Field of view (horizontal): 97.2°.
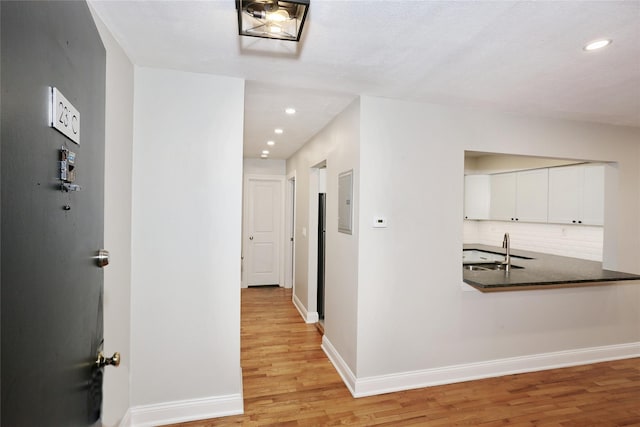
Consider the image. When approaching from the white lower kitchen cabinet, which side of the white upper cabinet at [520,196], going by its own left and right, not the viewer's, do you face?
front

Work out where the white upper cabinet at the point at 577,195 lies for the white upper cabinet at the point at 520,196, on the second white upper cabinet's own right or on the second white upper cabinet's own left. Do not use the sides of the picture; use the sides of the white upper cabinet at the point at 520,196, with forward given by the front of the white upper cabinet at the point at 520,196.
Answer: on the second white upper cabinet's own left

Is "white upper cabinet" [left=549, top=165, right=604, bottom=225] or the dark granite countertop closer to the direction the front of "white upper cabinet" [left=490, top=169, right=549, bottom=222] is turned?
the dark granite countertop

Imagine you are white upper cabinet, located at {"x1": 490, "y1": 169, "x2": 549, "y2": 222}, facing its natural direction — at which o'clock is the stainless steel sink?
The stainless steel sink is roughly at 11 o'clock from the white upper cabinet.

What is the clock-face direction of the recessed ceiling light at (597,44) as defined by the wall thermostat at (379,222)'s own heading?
The recessed ceiling light is roughly at 10 o'clock from the wall thermostat.

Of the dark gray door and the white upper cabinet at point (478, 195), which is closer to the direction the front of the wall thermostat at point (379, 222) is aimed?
the dark gray door

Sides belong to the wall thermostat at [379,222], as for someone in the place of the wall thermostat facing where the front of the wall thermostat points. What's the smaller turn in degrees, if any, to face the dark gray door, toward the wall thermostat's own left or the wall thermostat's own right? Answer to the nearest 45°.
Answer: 0° — it already faces it

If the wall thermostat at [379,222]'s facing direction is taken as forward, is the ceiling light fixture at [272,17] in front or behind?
in front

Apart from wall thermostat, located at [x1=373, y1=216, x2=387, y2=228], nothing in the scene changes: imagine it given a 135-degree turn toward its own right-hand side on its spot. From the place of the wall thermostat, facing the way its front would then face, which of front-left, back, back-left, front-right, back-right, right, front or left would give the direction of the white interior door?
front

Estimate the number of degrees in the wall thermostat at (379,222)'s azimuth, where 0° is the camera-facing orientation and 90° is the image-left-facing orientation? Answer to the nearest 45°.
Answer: approximately 0°

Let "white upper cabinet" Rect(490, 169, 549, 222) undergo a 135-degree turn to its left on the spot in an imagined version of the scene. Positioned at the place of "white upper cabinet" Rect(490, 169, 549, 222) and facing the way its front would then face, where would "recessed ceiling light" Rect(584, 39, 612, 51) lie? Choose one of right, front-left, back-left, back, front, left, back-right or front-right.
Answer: right

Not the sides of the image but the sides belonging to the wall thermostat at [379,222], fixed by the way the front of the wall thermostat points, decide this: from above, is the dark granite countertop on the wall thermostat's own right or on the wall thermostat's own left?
on the wall thermostat's own left

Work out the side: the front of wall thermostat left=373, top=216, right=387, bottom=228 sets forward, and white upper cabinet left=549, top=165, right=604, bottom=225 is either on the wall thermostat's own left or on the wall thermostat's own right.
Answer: on the wall thermostat's own left

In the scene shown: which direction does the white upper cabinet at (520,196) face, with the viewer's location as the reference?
facing the viewer and to the left of the viewer

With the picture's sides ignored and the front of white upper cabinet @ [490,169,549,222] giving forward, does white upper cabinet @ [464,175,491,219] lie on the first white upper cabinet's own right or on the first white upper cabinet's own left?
on the first white upper cabinet's own right

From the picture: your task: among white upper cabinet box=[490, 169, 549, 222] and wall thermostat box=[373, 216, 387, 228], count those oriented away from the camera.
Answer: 0

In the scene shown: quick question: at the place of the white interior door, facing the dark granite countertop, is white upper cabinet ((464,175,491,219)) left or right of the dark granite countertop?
left
